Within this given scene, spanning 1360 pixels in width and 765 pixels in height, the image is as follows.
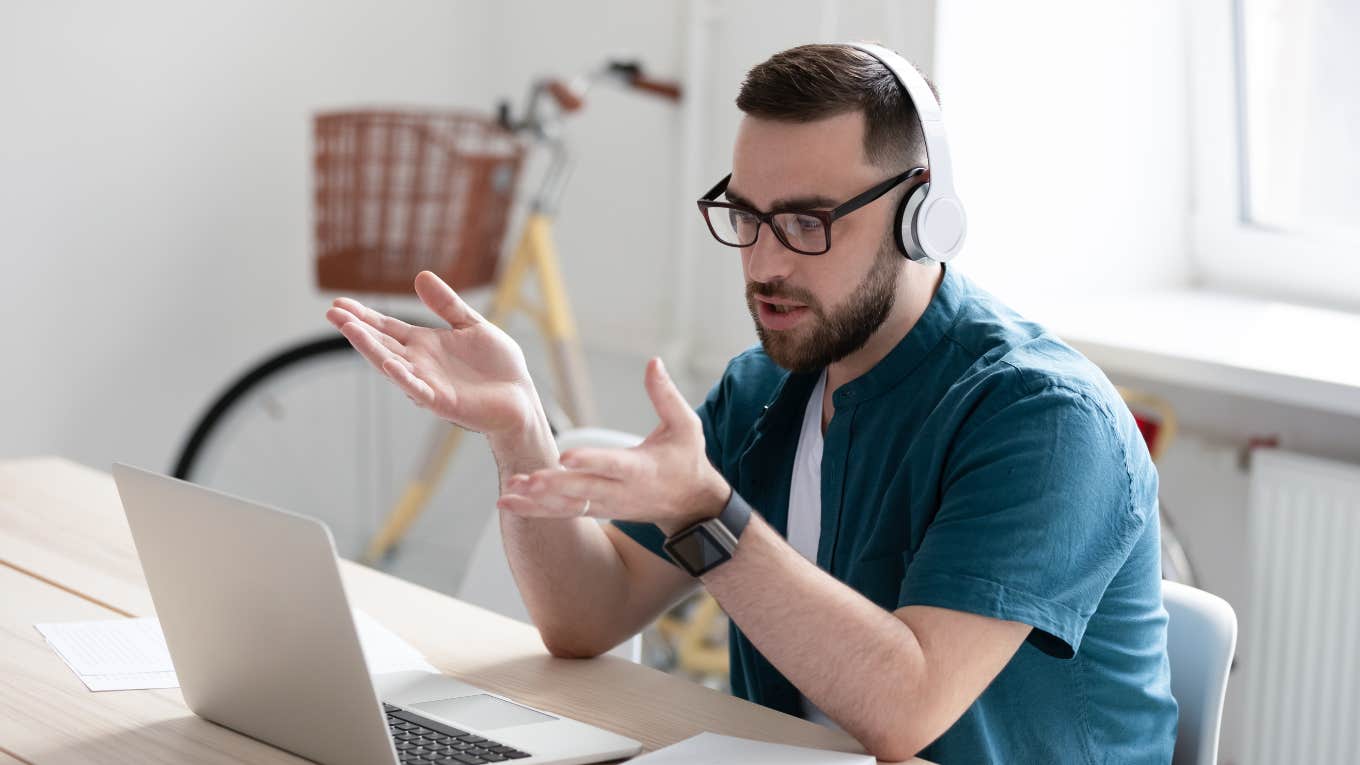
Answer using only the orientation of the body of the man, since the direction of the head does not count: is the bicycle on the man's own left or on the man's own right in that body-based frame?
on the man's own right

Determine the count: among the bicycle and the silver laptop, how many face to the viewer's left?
1

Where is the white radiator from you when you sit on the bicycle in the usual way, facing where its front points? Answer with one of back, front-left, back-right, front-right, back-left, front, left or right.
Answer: back-left

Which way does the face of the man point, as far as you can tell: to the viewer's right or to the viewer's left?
to the viewer's left

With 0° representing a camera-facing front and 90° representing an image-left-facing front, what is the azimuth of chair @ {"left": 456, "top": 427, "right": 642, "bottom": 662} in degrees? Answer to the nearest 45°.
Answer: approximately 45°

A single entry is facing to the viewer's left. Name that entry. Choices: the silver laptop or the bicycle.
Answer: the bicycle

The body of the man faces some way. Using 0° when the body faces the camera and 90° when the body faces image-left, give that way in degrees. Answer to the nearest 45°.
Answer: approximately 45°

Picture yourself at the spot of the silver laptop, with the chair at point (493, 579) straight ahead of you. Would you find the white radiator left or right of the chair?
right

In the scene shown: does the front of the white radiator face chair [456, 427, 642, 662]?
yes

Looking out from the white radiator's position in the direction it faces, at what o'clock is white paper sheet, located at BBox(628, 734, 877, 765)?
The white paper sheet is roughly at 11 o'clock from the white radiator.

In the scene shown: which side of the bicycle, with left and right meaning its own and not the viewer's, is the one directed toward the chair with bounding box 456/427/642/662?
left

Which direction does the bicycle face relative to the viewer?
to the viewer's left
